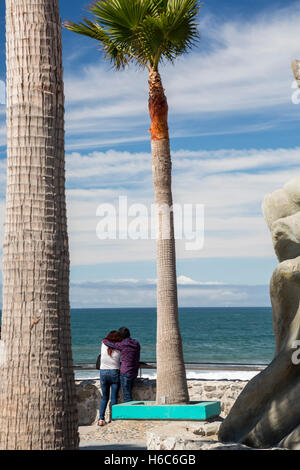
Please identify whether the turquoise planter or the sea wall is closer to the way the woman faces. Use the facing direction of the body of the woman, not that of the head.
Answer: the sea wall

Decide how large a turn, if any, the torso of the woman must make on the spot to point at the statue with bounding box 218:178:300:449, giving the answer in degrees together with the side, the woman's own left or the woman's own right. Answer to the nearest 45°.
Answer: approximately 135° to the woman's own right

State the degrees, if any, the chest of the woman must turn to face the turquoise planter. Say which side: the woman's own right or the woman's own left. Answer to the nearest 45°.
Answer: approximately 135° to the woman's own right

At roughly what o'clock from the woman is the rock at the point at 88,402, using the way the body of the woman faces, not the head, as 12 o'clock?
The rock is roughly at 11 o'clock from the woman.

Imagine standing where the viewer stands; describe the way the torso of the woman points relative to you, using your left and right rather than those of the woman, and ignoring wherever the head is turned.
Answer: facing away from the viewer
